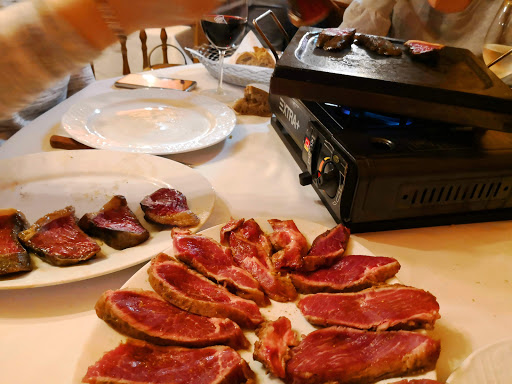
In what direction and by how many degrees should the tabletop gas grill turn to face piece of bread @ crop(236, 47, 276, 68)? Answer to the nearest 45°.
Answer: approximately 90° to its right

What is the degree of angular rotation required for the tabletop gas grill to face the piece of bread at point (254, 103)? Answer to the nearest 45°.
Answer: approximately 90° to its right

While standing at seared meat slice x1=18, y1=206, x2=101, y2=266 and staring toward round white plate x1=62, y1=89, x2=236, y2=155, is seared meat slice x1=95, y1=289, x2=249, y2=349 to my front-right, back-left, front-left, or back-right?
back-right

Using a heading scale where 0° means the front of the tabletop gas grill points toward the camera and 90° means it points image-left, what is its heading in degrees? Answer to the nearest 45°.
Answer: approximately 45°

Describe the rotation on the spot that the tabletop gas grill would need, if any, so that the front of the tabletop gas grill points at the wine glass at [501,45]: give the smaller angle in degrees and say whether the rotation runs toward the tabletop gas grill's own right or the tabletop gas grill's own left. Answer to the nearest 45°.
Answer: approximately 135° to the tabletop gas grill's own right
